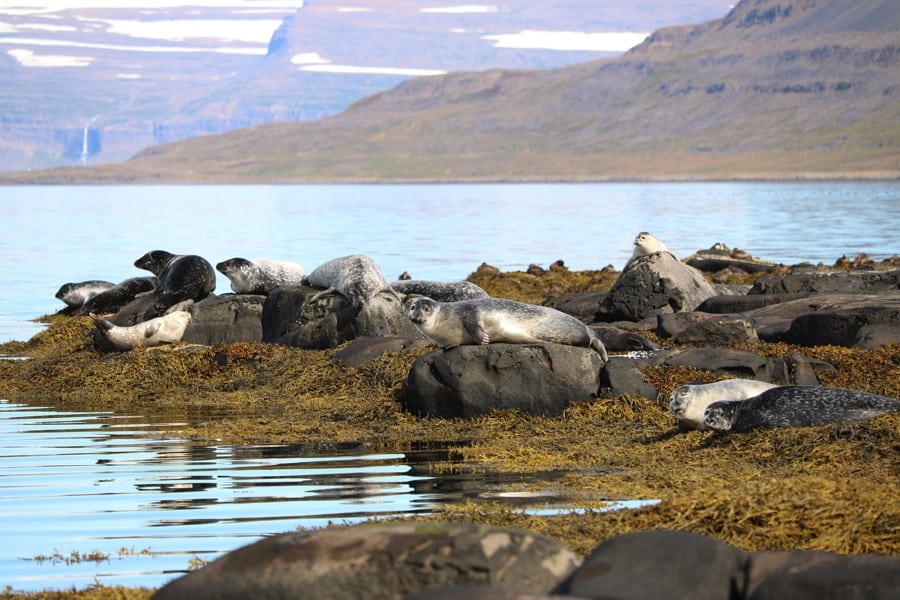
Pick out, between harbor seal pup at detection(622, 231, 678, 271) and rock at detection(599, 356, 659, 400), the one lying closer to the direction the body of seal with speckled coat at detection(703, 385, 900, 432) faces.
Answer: the rock

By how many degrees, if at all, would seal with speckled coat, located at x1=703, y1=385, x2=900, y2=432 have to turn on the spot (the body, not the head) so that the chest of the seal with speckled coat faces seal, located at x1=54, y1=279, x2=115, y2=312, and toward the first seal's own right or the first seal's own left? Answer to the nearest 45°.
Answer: approximately 45° to the first seal's own right

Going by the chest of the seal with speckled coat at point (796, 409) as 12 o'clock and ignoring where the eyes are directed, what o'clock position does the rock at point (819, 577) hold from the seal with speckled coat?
The rock is roughly at 9 o'clock from the seal with speckled coat.

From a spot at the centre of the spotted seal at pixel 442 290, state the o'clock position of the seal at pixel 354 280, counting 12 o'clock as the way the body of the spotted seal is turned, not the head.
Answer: The seal is roughly at 11 o'clock from the spotted seal.

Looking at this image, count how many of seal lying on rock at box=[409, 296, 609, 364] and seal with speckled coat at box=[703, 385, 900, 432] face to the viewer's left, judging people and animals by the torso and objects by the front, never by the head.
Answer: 2

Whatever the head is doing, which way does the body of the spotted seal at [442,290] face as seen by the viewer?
to the viewer's left

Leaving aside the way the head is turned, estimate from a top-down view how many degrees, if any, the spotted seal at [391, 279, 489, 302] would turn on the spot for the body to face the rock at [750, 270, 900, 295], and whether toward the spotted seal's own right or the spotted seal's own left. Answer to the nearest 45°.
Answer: approximately 135° to the spotted seal's own right

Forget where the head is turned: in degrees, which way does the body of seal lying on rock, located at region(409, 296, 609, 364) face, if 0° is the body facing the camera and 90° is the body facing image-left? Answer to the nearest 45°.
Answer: approximately 90°

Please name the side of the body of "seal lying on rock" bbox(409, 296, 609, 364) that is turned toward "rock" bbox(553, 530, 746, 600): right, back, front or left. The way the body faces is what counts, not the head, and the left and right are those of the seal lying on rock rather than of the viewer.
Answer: left

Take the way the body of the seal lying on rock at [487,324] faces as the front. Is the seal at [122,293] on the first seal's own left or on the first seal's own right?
on the first seal's own right

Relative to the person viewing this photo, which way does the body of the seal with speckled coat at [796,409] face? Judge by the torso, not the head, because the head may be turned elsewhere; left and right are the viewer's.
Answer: facing to the left of the viewer
